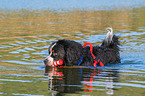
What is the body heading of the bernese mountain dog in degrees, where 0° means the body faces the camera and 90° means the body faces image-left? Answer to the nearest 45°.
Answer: approximately 90°
